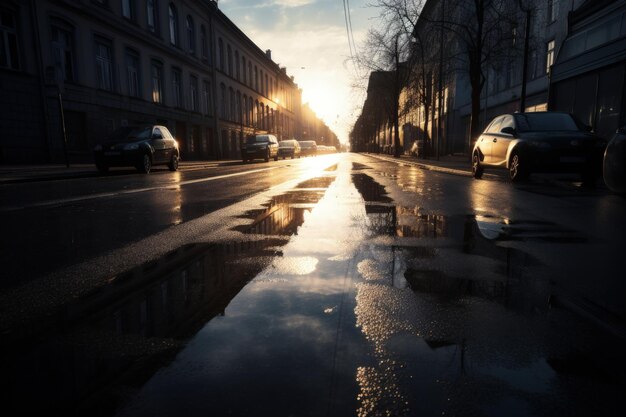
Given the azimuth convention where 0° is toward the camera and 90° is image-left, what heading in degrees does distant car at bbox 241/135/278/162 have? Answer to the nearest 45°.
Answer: approximately 45°

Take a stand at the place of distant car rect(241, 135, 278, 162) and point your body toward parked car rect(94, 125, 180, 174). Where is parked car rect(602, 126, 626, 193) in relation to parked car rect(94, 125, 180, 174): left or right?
left

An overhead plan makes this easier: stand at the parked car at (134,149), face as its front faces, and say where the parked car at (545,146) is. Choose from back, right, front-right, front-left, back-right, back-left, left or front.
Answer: left

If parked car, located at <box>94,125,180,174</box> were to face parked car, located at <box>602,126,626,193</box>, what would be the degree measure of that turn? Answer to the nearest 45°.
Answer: approximately 90° to its left

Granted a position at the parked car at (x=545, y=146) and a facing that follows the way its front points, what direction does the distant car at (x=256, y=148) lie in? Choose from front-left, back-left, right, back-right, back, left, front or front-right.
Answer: back

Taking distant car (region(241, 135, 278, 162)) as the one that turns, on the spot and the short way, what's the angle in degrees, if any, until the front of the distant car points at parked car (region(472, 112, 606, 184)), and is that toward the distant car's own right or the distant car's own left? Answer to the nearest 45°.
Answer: approximately 45° to the distant car's own left

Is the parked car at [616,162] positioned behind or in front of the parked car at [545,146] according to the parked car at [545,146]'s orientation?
in front

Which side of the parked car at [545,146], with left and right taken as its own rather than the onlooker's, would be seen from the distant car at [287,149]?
back

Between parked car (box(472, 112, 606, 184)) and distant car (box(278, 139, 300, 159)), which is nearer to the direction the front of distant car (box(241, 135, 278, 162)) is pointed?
the parked car

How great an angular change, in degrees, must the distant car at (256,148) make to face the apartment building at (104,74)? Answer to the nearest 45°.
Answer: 0° — it already faces it

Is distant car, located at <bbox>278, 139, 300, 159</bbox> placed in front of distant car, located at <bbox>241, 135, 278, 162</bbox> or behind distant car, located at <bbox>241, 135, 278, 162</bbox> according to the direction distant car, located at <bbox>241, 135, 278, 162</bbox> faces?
behind

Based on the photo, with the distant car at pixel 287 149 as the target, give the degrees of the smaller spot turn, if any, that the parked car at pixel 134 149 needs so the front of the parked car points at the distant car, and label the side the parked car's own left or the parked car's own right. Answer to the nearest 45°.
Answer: approximately 180°
